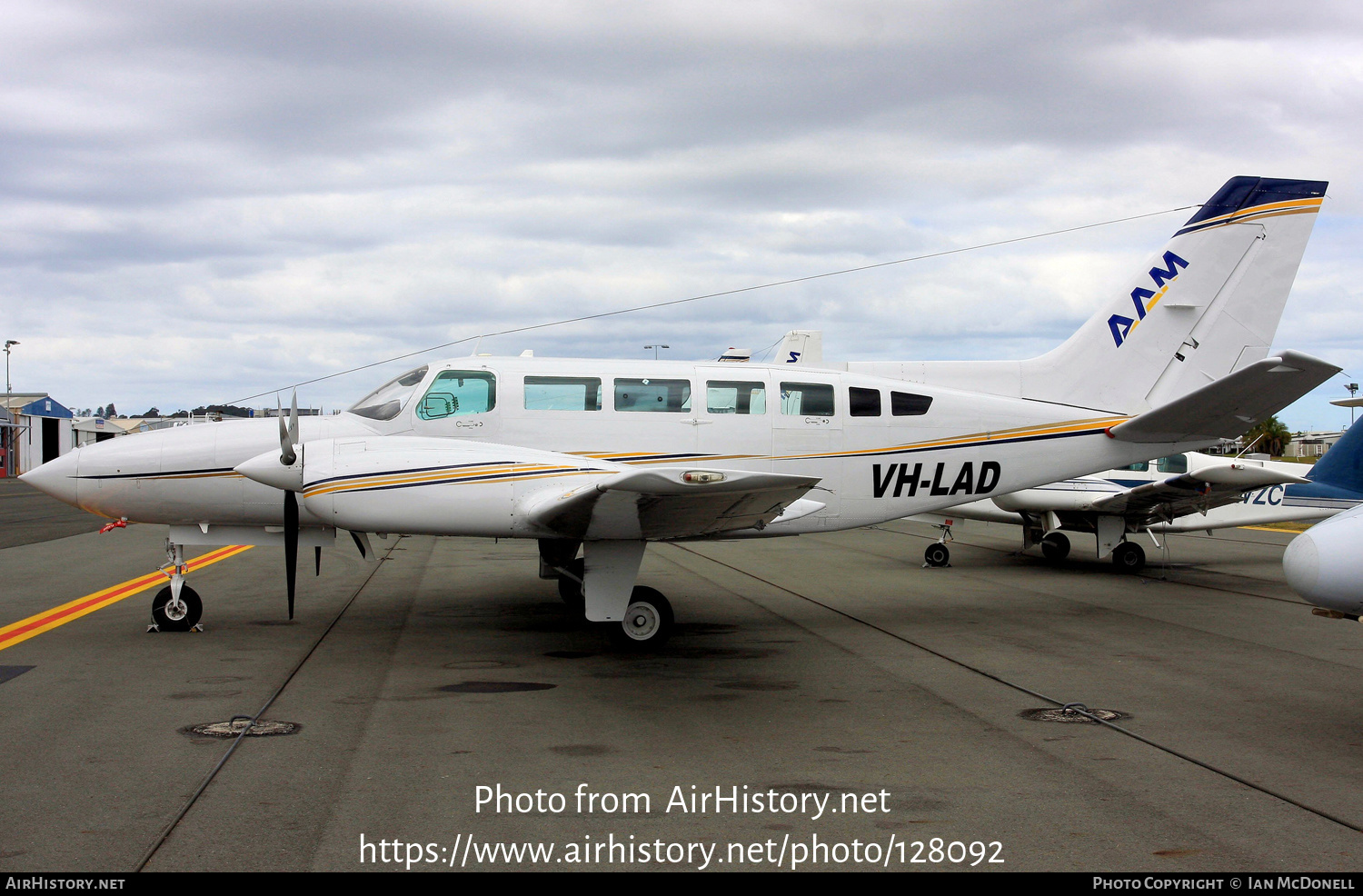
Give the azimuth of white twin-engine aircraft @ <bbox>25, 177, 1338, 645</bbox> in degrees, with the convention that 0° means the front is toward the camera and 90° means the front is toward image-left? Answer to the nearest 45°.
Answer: approximately 90°
